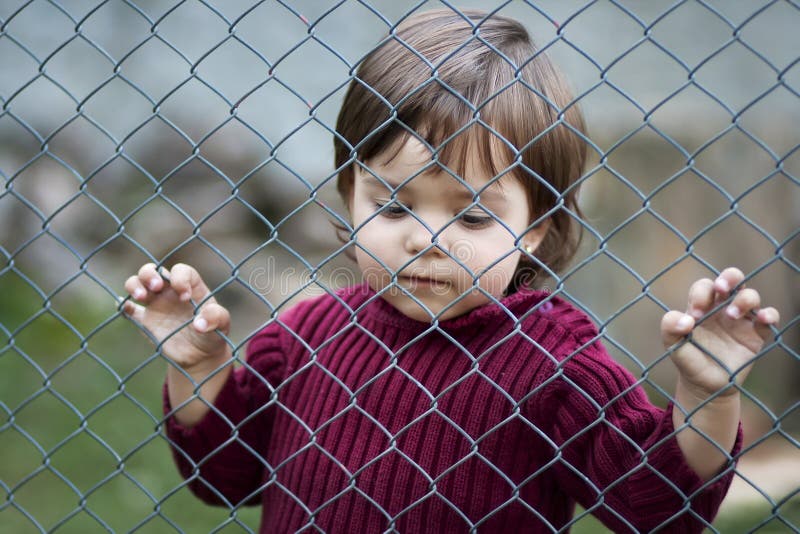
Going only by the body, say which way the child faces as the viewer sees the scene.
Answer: toward the camera
